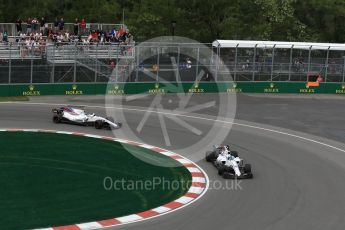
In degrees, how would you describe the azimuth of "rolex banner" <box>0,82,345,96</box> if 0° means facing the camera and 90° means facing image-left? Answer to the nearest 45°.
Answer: approximately 0°

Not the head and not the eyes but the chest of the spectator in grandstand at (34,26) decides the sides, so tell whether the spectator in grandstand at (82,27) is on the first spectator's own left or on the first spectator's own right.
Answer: on the first spectator's own left

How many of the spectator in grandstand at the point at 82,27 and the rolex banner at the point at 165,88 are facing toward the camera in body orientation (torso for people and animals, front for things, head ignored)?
2

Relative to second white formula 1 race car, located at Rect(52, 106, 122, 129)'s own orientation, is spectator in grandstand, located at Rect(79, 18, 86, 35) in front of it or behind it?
behind

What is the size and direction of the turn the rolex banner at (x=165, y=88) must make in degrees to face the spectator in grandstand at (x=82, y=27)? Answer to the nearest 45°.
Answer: approximately 135° to its right
